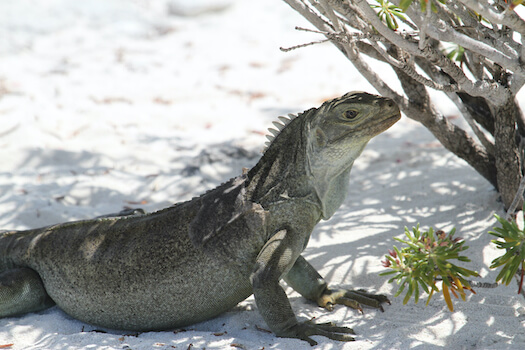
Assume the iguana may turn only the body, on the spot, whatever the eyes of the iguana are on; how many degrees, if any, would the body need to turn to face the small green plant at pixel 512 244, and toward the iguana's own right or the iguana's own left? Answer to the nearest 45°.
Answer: approximately 45° to the iguana's own right

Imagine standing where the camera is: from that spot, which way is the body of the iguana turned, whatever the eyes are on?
to the viewer's right
